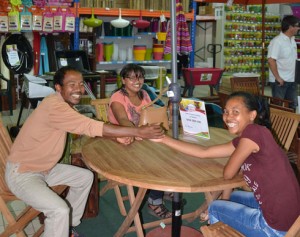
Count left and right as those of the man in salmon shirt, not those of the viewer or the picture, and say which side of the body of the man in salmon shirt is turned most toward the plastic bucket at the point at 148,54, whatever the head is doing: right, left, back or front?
left

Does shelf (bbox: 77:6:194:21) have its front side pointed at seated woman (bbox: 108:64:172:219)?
yes

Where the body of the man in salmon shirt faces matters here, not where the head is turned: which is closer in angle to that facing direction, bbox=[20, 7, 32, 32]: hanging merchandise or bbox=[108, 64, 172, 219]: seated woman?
the seated woman

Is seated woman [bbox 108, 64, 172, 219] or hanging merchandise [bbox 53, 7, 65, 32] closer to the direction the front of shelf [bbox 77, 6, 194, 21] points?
the seated woman

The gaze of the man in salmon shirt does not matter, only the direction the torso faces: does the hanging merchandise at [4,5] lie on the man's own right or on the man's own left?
on the man's own left

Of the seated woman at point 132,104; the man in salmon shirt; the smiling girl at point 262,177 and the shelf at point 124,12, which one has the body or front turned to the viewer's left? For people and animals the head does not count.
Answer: the smiling girl

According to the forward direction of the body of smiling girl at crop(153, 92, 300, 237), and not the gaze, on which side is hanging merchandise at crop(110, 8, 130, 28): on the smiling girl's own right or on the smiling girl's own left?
on the smiling girl's own right

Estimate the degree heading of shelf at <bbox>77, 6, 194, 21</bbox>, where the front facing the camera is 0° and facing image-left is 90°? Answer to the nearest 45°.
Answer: approximately 0°

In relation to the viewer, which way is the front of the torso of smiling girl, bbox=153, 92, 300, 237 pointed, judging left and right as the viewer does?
facing to the left of the viewer

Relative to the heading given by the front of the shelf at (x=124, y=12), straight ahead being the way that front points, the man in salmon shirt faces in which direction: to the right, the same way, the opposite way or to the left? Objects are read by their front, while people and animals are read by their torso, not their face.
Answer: to the left
